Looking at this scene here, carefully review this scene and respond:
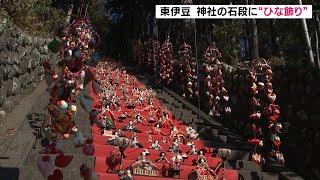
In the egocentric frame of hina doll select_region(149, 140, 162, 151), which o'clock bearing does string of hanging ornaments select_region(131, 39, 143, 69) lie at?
The string of hanging ornaments is roughly at 6 o'clock from the hina doll.

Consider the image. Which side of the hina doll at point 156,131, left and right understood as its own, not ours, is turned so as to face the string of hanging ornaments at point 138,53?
back

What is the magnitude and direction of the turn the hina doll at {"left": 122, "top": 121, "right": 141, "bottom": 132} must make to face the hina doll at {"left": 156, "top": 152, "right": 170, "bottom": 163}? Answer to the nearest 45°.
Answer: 0° — it already faces it

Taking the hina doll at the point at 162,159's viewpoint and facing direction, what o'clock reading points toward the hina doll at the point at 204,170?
the hina doll at the point at 204,170 is roughly at 10 o'clock from the hina doll at the point at 162,159.

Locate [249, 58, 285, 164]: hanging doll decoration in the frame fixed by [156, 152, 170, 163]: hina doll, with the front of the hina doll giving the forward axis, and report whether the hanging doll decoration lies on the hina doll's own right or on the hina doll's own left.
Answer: on the hina doll's own left

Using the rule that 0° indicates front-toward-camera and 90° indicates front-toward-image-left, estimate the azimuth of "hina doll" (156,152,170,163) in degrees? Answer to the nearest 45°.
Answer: approximately 0°

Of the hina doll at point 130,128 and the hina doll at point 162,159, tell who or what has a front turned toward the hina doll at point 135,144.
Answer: the hina doll at point 130,128

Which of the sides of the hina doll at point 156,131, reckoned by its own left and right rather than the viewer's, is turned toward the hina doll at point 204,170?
front

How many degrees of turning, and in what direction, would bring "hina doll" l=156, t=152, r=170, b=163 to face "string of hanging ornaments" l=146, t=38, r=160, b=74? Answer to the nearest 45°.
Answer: approximately 180°

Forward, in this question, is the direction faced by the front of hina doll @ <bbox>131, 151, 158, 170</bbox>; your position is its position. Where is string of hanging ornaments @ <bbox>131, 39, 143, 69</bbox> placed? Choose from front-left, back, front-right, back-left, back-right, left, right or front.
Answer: back
